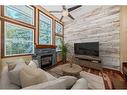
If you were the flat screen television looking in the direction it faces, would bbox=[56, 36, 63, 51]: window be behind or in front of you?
in front

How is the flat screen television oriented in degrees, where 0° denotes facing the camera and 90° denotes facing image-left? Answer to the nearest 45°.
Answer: approximately 45°

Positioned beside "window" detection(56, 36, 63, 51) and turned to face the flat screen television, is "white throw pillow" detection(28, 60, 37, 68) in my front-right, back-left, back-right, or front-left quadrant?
back-right

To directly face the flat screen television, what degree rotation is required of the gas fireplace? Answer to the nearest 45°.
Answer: approximately 45° to its left

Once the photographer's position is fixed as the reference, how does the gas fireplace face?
facing the viewer and to the right of the viewer

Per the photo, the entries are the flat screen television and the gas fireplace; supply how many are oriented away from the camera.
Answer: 0

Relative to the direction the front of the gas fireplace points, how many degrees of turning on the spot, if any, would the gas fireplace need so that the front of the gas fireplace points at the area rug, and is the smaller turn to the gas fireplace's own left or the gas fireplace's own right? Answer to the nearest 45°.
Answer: approximately 45° to the gas fireplace's own left
